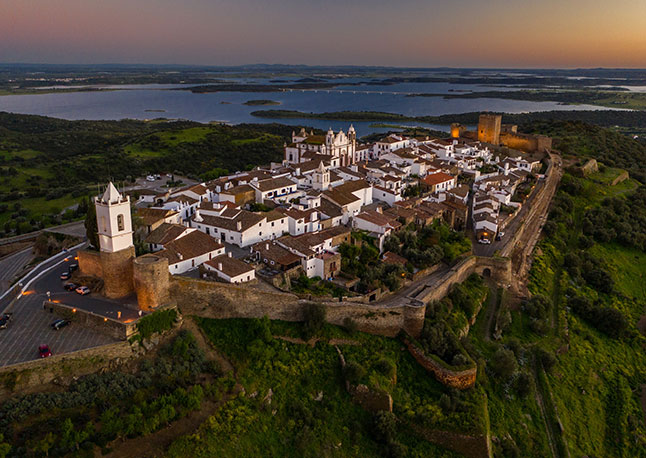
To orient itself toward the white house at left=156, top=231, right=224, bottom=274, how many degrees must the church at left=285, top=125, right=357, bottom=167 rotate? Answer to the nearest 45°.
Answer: approximately 45° to its right

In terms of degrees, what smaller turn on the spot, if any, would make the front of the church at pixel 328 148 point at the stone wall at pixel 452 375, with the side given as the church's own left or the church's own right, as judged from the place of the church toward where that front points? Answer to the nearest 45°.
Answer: approximately 45° to the church's own right

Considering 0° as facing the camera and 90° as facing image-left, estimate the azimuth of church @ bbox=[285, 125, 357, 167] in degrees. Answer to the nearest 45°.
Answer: approximately 315°

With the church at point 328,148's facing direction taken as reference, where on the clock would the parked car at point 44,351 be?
The parked car is roughly at 2 o'clock from the church.

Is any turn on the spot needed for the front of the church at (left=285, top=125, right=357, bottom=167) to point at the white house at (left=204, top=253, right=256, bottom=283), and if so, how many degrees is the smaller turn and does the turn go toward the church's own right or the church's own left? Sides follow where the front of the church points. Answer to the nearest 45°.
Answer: approximately 45° to the church's own right

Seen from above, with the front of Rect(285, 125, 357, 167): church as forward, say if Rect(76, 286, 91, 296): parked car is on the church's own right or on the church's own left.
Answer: on the church's own right

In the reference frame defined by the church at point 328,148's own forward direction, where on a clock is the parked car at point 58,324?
The parked car is roughly at 2 o'clock from the church.

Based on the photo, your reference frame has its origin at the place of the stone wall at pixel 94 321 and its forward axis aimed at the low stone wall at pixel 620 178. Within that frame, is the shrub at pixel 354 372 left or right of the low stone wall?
right

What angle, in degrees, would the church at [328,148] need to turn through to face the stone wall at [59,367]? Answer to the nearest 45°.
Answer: approximately 45° to its right
